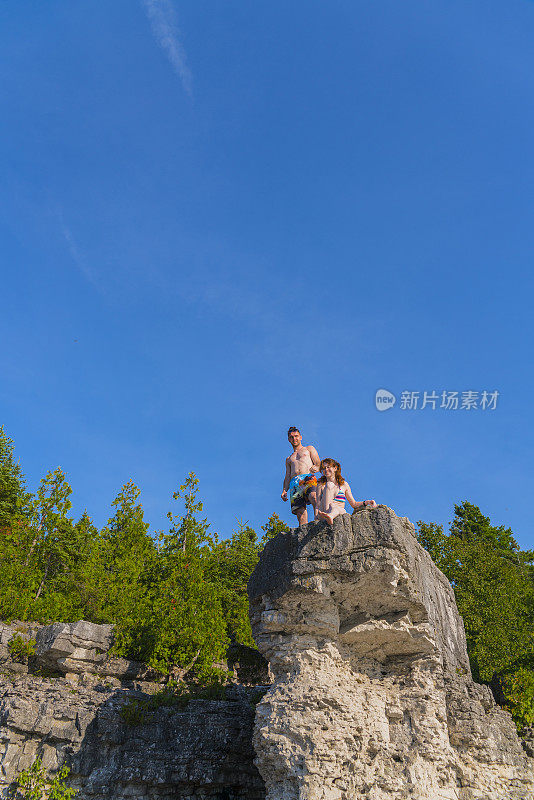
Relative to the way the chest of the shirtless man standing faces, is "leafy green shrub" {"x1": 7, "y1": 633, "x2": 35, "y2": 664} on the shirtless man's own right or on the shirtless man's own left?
on the shirtless man's own right

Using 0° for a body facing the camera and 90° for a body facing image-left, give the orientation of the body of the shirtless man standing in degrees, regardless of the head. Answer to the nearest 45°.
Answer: approximately 0°

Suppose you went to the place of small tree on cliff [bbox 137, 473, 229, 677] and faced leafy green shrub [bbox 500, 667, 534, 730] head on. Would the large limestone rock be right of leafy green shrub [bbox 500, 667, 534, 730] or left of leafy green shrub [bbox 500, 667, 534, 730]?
right

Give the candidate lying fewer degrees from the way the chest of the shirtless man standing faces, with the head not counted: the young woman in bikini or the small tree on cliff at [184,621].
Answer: the young woman in bikini

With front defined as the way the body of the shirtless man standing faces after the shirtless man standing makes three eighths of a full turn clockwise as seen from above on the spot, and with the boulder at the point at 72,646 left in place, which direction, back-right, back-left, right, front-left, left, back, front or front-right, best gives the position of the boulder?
front

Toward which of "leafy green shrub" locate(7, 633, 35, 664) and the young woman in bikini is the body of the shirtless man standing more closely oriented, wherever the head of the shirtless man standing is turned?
the young woman in bikini
